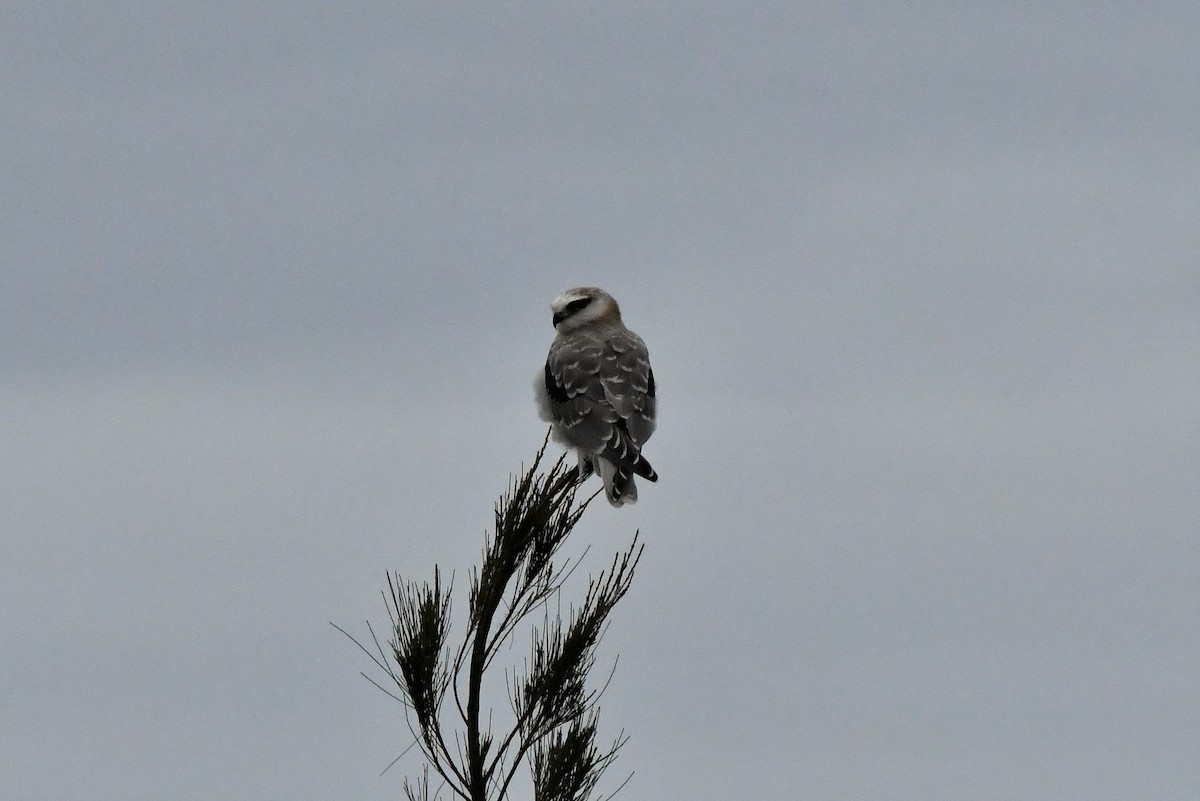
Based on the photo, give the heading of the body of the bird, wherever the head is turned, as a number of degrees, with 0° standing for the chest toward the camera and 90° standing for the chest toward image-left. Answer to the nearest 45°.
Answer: approximately 135°
